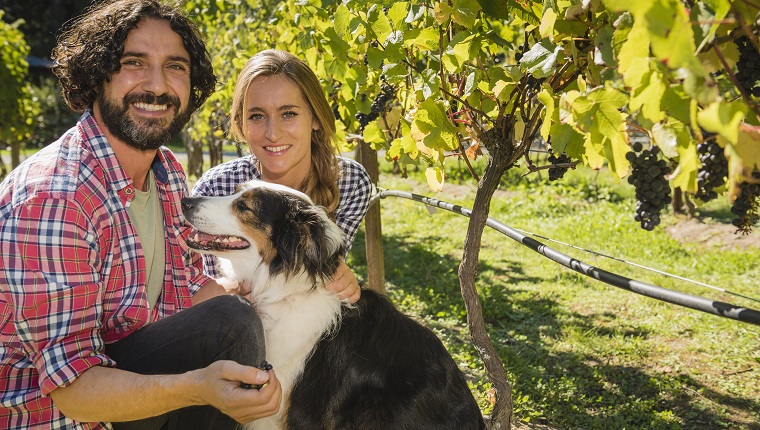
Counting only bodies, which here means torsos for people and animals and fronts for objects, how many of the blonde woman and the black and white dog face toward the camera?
1

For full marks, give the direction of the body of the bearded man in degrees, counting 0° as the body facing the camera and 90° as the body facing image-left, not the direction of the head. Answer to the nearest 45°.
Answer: approximately 315°

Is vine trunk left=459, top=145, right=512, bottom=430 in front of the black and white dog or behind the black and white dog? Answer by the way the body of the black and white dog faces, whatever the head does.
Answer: behind

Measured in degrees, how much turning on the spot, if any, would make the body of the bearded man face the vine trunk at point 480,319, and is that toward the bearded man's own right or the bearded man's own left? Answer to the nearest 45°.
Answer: approximately 45° to the bearded man's own left

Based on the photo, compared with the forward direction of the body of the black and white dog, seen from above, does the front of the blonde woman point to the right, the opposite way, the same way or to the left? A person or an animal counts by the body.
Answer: to the left

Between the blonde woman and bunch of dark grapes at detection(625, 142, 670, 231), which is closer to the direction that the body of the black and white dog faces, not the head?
the blonde woman

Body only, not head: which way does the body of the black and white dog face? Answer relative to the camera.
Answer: to the viewer's left

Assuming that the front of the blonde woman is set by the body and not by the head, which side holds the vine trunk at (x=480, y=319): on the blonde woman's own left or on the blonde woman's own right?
on the blonde woman's own left

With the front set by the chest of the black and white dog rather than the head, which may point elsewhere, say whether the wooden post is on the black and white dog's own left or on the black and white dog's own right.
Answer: on the black and white dog's own right
